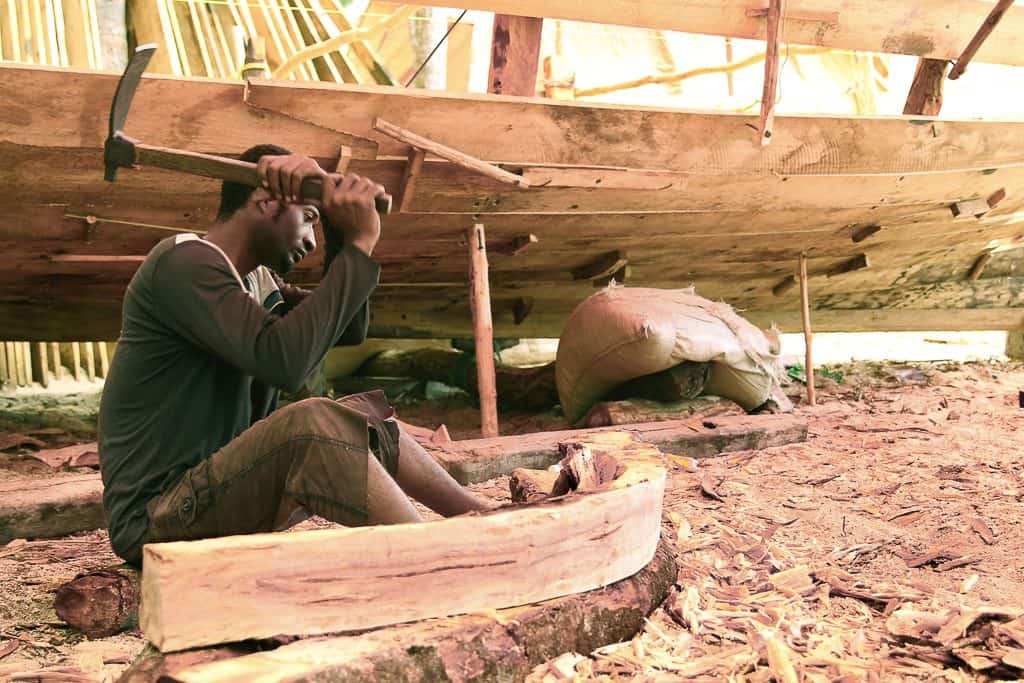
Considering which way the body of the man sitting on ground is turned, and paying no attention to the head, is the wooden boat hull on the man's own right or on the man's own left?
on the man's own left

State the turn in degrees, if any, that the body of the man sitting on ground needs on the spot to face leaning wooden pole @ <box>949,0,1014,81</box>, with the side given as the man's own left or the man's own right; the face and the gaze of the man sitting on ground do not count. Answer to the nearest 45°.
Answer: approximately 45° to the man's own left

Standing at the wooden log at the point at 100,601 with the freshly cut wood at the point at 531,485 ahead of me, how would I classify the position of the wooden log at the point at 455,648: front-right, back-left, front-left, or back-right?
front-right

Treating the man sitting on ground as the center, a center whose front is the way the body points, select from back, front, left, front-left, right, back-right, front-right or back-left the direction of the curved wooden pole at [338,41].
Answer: left

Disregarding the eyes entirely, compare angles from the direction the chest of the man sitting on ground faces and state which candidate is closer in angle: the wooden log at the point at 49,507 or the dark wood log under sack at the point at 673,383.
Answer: the dark wood log under sack

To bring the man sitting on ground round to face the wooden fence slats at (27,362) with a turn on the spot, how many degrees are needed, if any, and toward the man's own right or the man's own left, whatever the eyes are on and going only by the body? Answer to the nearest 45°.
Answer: approximately 90° to the man's own left

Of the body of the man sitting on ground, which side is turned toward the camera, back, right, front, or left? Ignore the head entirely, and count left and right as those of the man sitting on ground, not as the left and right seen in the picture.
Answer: right

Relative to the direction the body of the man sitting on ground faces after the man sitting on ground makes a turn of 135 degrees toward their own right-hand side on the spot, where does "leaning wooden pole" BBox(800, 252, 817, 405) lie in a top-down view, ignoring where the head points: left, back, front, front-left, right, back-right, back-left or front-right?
back

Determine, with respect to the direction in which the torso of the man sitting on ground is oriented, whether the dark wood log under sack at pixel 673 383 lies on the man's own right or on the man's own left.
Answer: on the man's own left

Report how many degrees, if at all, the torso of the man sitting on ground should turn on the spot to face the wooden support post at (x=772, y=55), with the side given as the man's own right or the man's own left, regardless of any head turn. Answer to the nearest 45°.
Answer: approximately 45° to the man's own left
